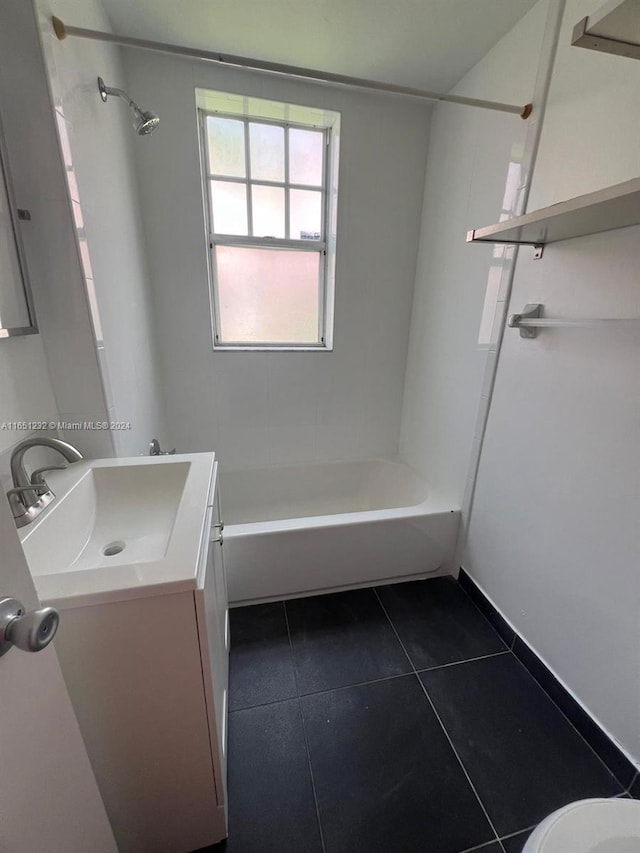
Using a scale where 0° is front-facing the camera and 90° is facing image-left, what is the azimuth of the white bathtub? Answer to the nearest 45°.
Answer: approximately 0°

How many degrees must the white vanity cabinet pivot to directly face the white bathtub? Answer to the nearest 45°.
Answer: approximately 45° to its left

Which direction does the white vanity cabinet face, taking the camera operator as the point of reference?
facing to the right of the viewer
